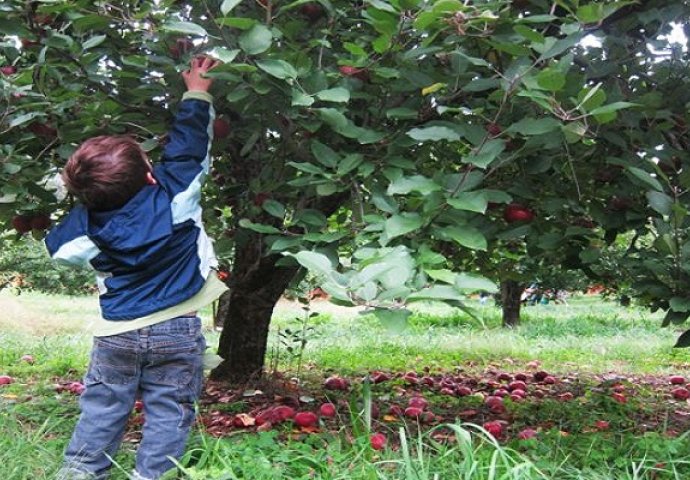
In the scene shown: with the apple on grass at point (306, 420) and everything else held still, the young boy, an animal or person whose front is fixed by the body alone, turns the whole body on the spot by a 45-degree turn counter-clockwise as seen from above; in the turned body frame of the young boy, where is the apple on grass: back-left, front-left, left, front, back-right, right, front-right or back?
right

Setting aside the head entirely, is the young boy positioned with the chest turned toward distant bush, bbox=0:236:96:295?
yes

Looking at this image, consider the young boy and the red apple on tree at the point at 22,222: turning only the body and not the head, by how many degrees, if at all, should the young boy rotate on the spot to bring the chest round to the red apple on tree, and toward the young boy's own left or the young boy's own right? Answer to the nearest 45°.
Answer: approximately 45° to the young boy's own left

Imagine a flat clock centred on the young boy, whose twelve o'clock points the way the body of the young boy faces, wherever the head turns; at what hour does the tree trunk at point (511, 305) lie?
The tree trunk is roughly at 1 o'clock from the young boy.

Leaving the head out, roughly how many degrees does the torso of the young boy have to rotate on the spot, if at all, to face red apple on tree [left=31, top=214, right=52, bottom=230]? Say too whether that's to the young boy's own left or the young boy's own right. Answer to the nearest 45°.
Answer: approximately 45° to the young boy's own left

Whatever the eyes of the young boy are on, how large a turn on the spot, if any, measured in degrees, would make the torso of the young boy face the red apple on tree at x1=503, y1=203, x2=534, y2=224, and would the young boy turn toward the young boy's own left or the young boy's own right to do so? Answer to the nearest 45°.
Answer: approximately 90° to the young boy's own right

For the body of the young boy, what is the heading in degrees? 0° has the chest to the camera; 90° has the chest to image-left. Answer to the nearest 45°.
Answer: approximately 180°

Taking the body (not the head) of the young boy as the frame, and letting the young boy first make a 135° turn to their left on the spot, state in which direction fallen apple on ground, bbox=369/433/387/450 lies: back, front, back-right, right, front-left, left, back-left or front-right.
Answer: back-left
